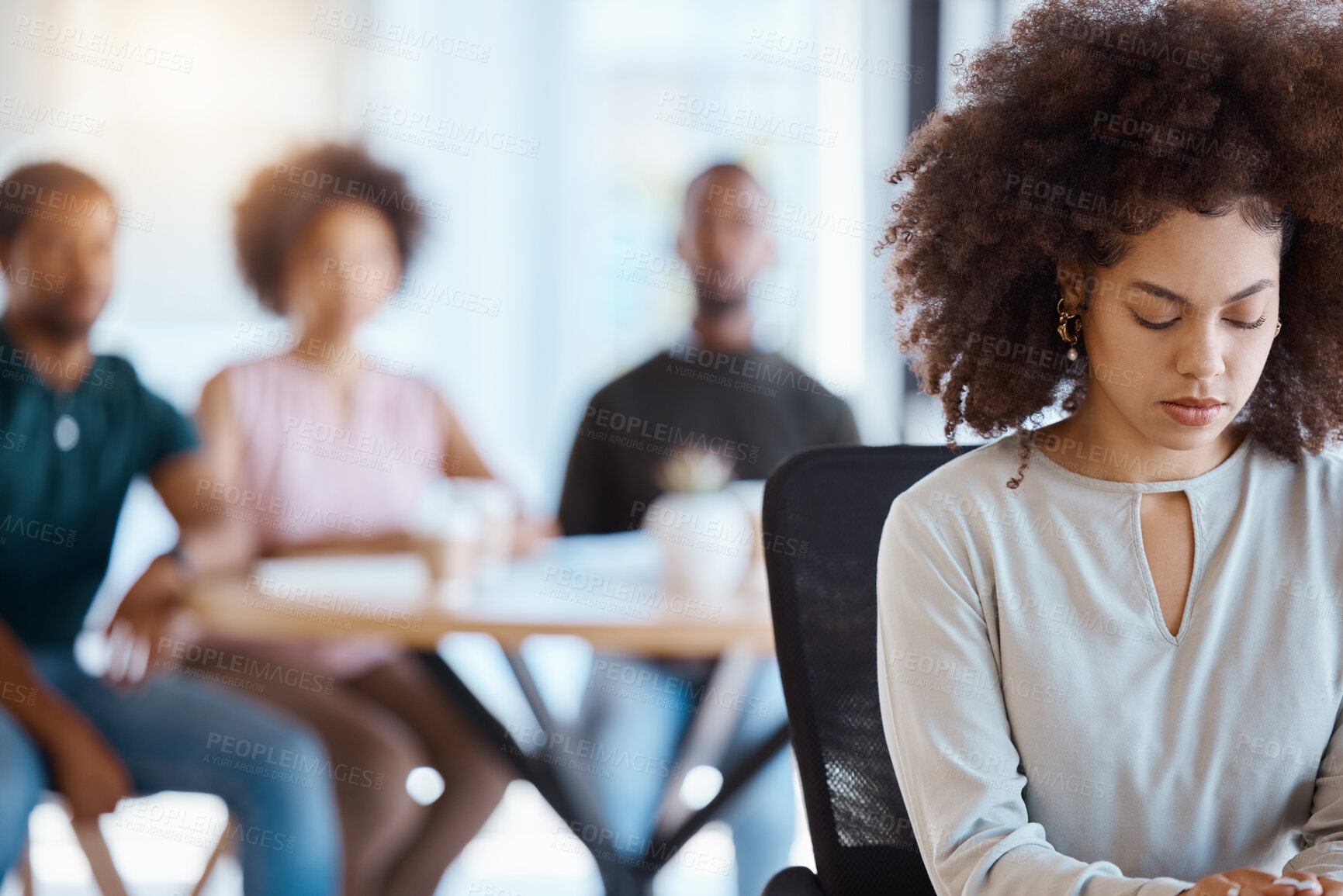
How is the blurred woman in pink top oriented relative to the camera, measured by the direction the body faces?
toward the camera

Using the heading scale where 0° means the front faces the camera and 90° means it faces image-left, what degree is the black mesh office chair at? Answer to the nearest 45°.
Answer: approximately 0°

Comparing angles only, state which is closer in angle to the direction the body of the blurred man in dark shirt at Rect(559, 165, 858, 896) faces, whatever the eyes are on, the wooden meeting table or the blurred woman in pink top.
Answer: the wooden meeting table

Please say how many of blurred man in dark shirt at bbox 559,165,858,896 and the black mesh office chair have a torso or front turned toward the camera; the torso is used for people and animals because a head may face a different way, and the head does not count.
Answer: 2

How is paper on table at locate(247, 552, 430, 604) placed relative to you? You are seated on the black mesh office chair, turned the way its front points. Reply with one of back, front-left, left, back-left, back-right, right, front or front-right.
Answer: back-right

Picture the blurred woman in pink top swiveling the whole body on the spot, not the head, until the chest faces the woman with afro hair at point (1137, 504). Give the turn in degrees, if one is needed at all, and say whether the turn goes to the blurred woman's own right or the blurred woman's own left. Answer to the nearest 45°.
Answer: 0° — they already face them

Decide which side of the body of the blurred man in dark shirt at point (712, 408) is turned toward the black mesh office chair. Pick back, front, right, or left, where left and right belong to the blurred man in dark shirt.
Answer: front

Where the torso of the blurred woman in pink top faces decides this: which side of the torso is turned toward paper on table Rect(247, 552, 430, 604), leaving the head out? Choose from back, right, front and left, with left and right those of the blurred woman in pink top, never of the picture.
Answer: front

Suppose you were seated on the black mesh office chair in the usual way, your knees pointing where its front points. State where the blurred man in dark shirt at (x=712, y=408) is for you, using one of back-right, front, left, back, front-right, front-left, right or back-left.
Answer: back

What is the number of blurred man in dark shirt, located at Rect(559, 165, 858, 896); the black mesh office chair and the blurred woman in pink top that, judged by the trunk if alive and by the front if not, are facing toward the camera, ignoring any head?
3

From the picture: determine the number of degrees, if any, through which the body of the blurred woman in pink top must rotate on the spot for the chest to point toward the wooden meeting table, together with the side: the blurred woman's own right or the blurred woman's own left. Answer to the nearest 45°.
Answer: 0° — they already face it
